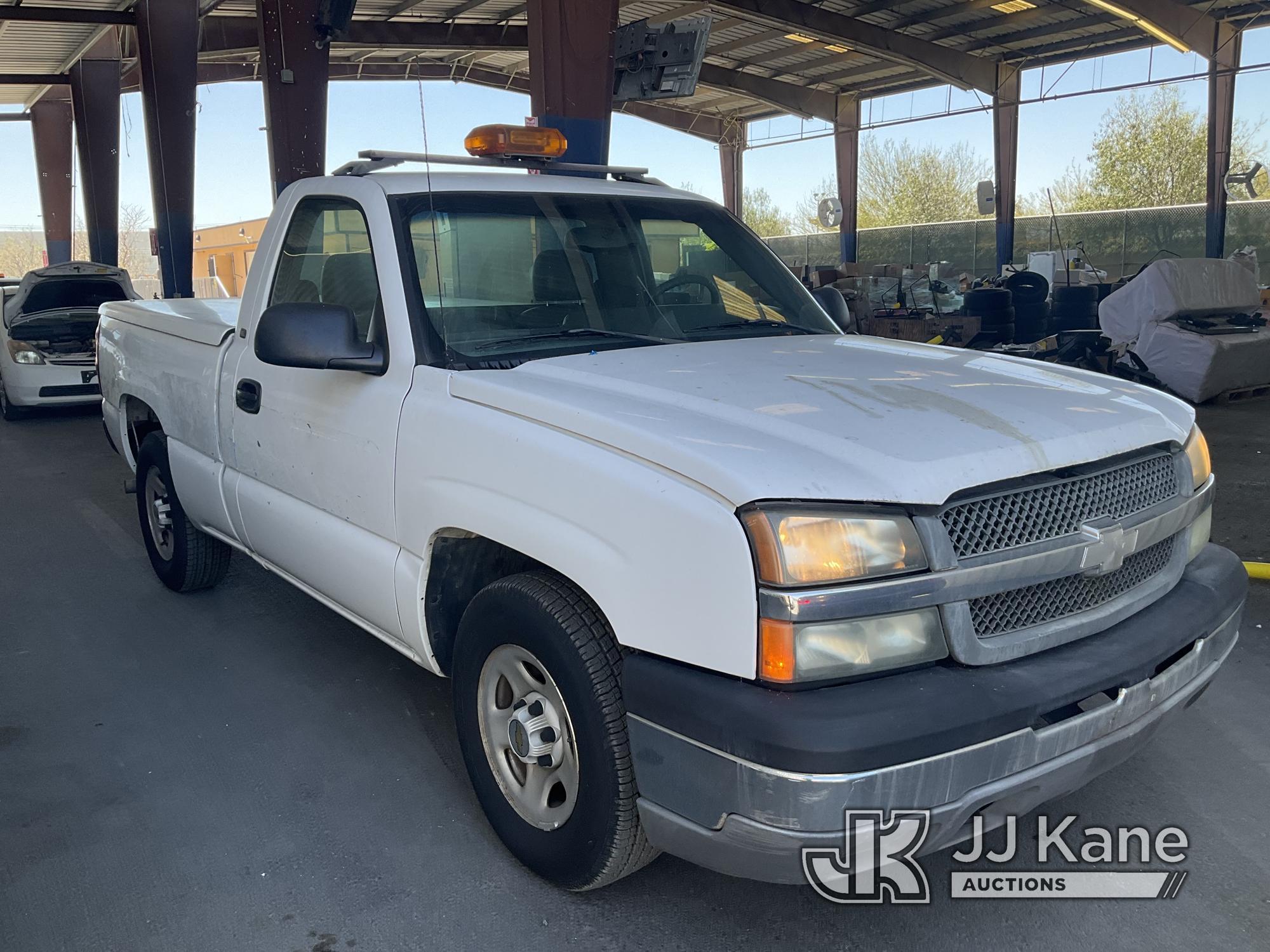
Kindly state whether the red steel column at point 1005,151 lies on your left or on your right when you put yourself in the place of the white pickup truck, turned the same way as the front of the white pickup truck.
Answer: on your left

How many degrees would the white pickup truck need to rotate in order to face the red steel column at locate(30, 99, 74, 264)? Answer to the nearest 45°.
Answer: approximately 180°

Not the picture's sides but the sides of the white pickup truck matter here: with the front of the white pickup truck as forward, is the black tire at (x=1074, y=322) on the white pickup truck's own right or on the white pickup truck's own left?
on the white pickup truck's own left

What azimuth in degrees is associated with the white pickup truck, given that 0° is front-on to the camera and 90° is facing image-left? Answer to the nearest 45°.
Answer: approximately 315°

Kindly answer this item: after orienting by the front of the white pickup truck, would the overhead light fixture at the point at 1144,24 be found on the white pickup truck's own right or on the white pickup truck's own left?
on the white pickup truck's own left

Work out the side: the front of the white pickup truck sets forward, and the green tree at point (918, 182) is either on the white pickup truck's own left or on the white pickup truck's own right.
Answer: on the white pickup truck's own left

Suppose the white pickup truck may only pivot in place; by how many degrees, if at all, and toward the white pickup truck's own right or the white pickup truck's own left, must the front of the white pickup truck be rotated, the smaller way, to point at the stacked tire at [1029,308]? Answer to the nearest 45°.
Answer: approximately 135° to the white pickup truck's own left

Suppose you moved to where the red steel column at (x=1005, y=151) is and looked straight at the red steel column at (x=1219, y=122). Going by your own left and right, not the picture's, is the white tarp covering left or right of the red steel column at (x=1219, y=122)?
right
